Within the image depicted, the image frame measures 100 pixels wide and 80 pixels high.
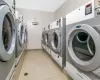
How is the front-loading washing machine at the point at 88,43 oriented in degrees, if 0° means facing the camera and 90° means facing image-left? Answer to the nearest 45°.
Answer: approximately 45°
